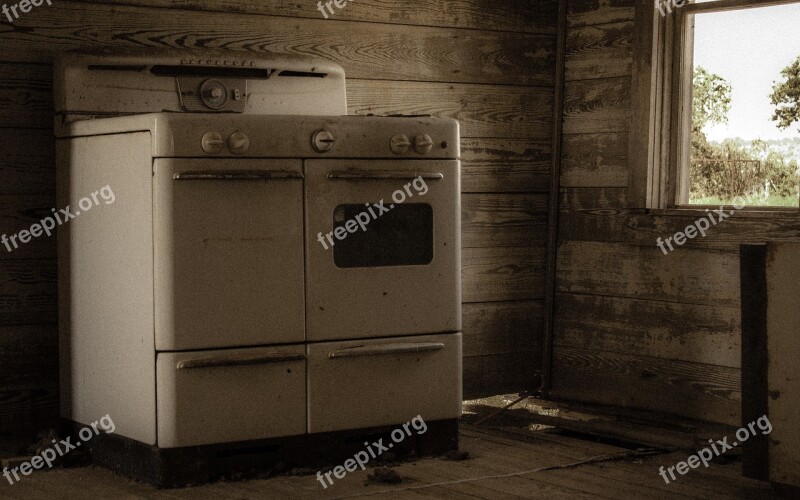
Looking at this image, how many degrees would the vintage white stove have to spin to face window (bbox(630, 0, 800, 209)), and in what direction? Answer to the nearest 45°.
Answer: approximately 45° to its left

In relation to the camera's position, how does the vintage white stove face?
facing the viewer and to the right of the viewer
